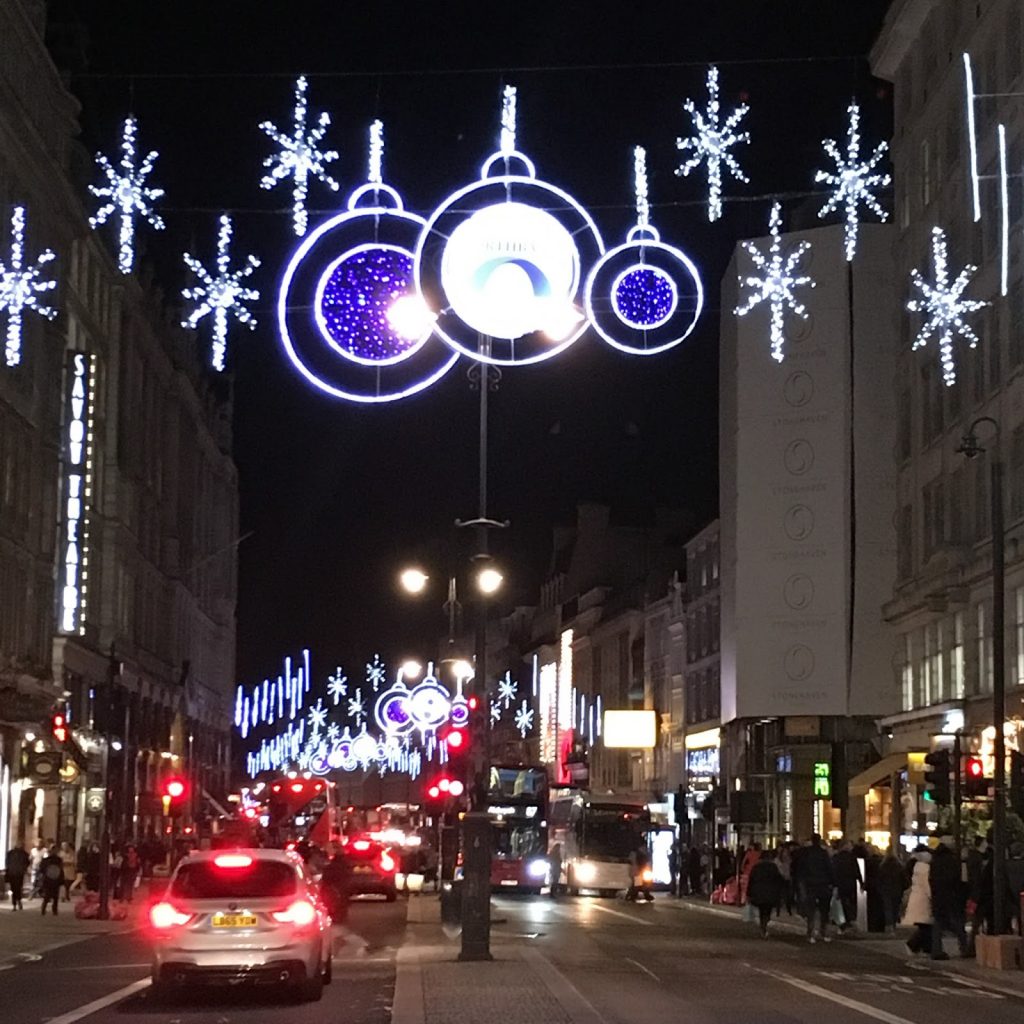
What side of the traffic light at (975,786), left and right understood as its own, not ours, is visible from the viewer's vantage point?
front

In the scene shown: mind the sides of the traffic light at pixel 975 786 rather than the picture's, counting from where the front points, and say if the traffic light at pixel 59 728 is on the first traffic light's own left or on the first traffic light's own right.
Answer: on the first traffic light's own right

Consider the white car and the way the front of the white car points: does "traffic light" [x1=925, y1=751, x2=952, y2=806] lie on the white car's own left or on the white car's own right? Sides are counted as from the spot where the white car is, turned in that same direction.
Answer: on the white car's own right

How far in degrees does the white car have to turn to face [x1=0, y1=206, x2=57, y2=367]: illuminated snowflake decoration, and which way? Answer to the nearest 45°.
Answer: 0° — it already faces it

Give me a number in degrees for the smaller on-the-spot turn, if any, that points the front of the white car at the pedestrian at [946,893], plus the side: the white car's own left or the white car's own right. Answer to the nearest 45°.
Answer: approximately 45° to the white car's own right

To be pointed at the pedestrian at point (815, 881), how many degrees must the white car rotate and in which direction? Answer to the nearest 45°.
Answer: approximately 45° to its right

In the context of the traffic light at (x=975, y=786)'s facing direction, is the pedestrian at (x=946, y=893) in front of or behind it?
in front

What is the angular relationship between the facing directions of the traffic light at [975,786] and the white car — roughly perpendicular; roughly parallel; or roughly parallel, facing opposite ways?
roughly parallel, facing opposite ways

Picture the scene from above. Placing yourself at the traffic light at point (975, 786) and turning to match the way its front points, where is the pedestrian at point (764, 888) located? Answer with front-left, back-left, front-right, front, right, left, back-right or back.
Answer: back-right

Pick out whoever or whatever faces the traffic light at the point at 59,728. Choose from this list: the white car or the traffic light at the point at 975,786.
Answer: the white car

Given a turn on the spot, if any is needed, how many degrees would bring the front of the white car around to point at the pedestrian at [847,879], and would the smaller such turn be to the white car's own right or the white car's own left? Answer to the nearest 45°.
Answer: approximately 45° to the white car's own right

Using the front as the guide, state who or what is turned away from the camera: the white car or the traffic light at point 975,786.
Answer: the white car

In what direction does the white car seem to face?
away from the camera

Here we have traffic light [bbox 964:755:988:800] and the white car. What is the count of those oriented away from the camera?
1

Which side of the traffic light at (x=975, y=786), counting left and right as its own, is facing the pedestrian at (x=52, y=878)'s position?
right

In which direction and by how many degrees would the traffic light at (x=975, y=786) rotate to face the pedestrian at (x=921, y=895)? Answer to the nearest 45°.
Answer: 0° — it already faces them
